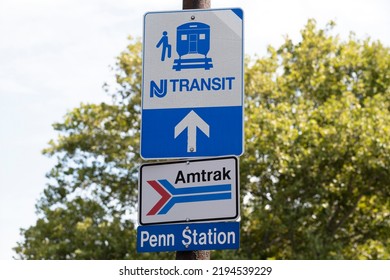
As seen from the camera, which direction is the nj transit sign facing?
toward the camera

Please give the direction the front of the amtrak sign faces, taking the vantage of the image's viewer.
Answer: facing the viewer

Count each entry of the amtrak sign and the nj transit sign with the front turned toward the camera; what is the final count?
2

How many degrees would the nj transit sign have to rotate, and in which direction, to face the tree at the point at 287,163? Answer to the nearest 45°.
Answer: approximately 180°

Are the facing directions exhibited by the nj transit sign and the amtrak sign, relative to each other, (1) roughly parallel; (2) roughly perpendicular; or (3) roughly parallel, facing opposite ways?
roughly parallel

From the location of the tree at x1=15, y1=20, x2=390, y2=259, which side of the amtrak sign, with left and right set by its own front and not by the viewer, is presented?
back
